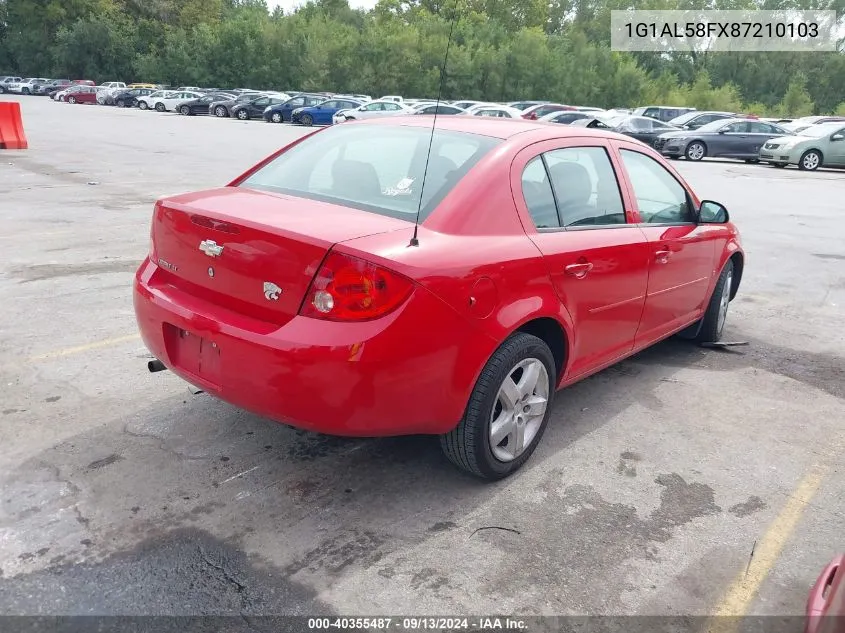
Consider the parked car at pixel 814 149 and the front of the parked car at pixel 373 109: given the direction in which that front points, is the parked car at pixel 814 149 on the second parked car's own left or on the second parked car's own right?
on the second parked car's own left

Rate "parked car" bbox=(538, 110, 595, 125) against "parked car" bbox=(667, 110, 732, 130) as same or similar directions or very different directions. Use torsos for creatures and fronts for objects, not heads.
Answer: same or similar directions

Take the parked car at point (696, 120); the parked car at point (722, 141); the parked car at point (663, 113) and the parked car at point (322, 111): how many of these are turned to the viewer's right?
0

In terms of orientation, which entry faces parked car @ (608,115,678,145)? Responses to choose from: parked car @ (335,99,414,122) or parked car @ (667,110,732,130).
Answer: parked car @ (667,110,732,130)

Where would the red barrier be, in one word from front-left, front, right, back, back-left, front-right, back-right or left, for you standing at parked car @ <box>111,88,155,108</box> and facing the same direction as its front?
front-left

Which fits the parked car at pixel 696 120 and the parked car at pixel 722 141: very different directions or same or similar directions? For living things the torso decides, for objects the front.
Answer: same or similar directions

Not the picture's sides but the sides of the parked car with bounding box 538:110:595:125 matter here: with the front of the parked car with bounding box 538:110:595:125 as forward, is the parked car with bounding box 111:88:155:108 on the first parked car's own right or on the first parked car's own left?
on the first parked car's own right

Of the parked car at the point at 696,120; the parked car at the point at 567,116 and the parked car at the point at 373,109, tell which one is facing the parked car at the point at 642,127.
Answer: the parked car at the point at 696,120

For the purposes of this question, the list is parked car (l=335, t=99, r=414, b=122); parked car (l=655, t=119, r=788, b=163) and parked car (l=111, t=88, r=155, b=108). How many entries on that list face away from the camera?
0

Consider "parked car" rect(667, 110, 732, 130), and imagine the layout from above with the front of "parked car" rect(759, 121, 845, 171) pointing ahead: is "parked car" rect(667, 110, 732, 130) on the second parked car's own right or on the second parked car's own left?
on the second parked car's own right

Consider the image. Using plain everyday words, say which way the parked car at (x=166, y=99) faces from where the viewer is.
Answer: facing the viewer and to the left of the viewer

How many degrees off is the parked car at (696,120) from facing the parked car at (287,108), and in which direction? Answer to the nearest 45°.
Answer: approximately 45° to its right

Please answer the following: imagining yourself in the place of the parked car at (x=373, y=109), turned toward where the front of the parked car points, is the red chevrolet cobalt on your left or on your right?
on your left

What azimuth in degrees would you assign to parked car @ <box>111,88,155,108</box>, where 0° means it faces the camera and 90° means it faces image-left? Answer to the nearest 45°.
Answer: approximately 45°
